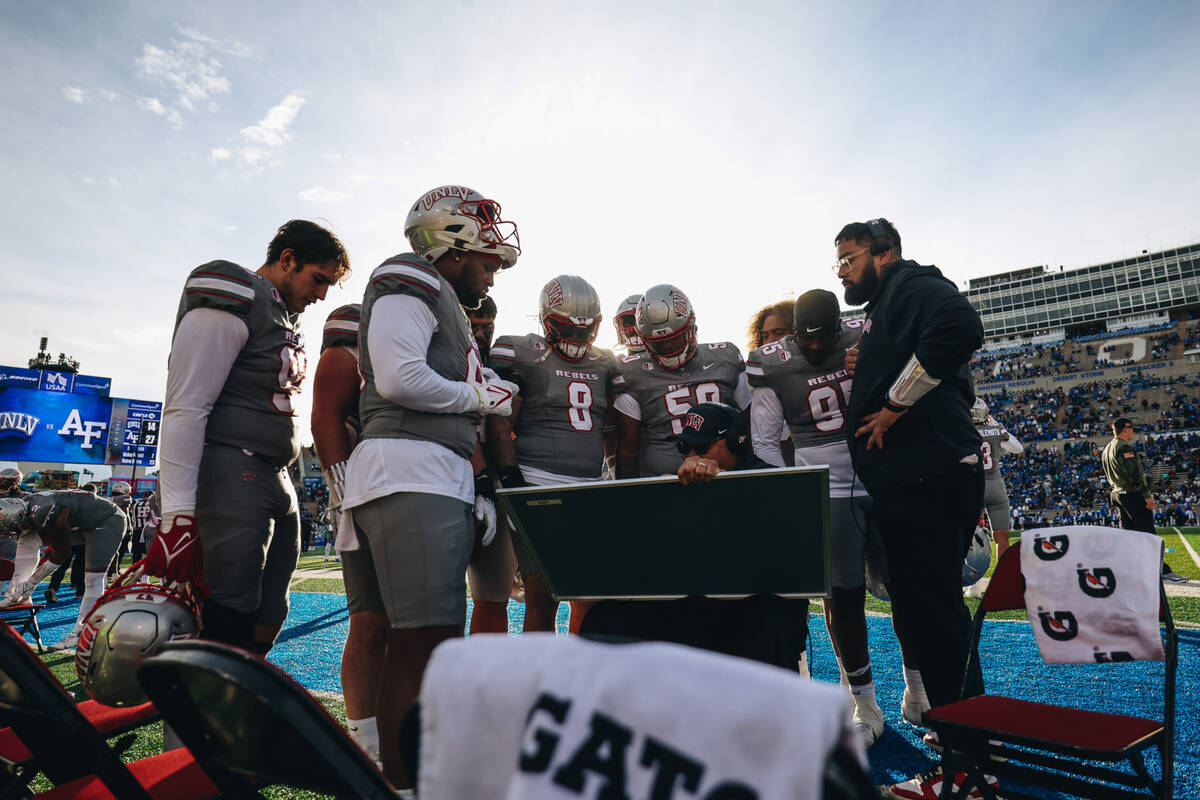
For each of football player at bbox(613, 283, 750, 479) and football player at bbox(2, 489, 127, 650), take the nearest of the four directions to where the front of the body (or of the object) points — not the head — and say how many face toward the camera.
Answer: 1

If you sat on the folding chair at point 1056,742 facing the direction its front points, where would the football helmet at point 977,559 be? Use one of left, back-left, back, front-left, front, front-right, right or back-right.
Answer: back-right

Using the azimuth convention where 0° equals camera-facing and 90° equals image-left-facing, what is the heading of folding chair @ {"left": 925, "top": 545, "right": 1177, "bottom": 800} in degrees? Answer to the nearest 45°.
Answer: approximately 45°

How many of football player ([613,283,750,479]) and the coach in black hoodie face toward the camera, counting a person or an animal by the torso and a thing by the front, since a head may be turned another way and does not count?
1

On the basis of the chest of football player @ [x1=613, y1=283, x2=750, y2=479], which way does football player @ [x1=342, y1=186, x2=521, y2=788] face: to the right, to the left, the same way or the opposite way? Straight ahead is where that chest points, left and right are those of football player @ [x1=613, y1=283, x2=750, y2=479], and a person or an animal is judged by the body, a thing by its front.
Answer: to the left

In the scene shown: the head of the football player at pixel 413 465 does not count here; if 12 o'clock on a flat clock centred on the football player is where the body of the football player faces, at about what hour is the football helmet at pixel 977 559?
The football helmet is roughly at 11 o'clock from the football player.

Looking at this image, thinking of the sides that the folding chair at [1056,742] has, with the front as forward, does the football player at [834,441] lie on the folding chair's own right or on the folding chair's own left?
on the folding chair's own right

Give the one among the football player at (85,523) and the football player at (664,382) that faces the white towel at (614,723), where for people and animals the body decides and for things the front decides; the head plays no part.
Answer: the football player at (664,382)

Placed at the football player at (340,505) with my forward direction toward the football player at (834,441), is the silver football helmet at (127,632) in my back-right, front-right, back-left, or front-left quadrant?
back-right

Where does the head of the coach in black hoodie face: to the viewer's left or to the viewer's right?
to the viewer's left

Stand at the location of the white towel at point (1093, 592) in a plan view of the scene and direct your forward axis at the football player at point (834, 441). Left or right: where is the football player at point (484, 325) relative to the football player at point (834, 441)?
left

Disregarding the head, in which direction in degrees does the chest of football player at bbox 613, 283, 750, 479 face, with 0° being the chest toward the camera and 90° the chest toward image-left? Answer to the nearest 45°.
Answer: approximately 0°

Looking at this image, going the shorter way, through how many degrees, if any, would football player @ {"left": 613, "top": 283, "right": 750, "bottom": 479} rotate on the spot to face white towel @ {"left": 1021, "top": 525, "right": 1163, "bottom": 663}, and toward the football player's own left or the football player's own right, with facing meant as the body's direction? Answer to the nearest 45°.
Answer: approximately 45° to the football player's own left

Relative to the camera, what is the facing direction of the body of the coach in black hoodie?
to the viewer's left
